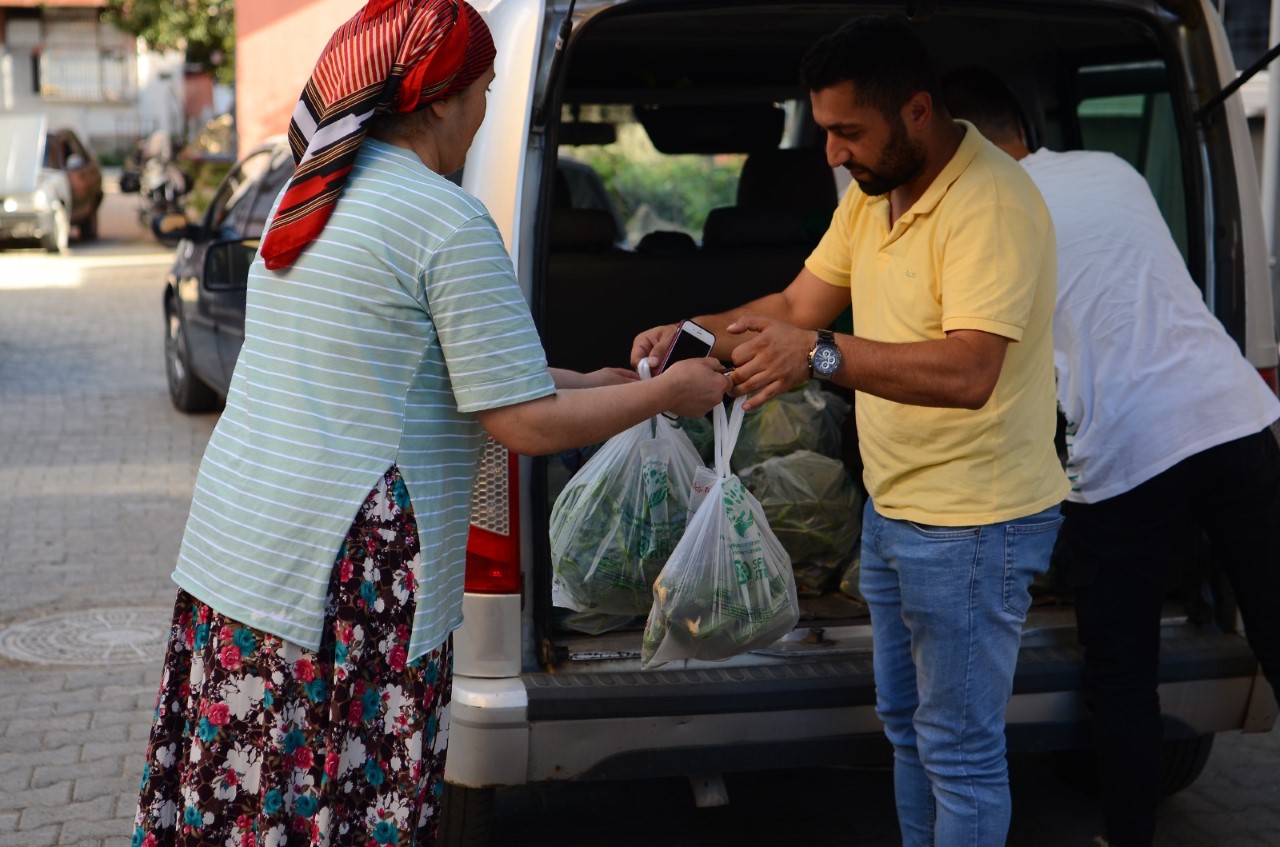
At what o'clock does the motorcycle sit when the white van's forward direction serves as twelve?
The motorcycle is roughly at 11 o'clock from the white van.

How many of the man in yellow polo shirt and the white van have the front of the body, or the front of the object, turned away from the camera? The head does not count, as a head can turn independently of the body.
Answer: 1

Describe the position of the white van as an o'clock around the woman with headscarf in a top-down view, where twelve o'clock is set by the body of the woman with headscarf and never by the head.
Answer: The white van is roughly at 12 o'clock from the woman with headscarf.

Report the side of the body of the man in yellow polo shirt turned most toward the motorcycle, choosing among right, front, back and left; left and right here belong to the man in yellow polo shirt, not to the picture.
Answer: right

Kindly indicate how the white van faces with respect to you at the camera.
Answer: facing away from the viewer

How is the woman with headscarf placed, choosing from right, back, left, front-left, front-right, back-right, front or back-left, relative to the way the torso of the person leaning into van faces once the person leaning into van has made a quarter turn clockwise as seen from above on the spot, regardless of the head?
back

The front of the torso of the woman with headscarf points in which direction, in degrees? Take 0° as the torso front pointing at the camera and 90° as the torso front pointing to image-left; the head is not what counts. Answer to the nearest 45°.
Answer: approximately 225°

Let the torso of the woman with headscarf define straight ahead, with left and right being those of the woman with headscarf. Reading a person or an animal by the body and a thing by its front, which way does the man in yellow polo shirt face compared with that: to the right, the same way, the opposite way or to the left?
the opposite way

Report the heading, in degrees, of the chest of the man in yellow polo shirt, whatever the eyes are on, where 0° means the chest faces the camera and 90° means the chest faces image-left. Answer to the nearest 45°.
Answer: approximately 45°

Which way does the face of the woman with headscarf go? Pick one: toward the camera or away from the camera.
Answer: away from the camera

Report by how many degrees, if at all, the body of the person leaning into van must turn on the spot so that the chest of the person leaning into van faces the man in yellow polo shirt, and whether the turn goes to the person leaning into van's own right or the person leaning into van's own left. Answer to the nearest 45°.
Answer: approximately 90° to the person leaning into van's own left
